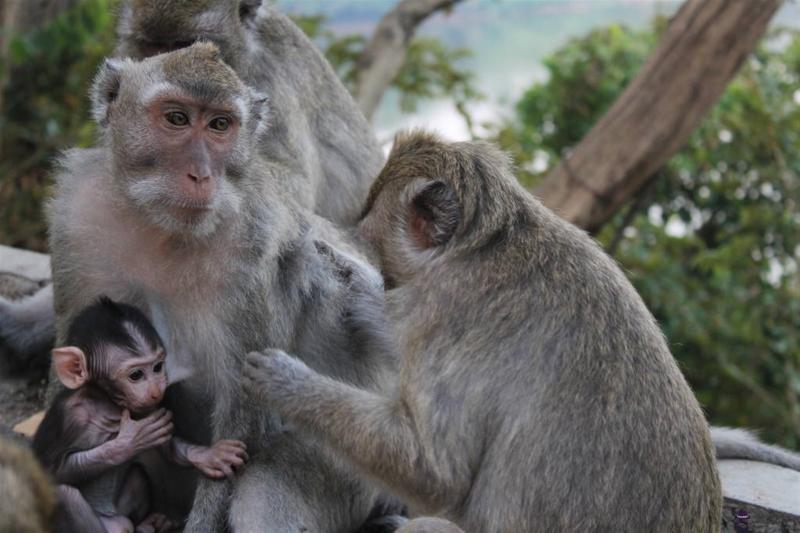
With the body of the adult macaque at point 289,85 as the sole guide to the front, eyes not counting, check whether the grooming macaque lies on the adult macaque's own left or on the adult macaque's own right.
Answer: on the adult macaque's own left

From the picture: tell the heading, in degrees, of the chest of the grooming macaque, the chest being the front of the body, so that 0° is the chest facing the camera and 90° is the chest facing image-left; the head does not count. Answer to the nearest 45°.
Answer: approximately 135°

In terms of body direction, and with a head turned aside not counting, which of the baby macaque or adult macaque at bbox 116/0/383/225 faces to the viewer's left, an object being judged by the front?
the adult macaque

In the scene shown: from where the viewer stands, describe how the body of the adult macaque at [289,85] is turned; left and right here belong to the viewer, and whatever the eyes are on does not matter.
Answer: facing to the left of the viewer

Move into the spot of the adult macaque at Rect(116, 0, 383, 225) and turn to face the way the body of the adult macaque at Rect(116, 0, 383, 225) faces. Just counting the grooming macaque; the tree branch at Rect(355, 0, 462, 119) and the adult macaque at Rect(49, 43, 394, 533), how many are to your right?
1

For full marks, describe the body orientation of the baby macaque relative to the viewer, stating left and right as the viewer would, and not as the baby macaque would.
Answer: facing the viewer and to the right of the viewer

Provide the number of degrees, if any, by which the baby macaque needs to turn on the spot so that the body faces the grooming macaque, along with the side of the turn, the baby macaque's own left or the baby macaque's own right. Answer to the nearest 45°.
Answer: approximately 45° to the baby macaque's own left
